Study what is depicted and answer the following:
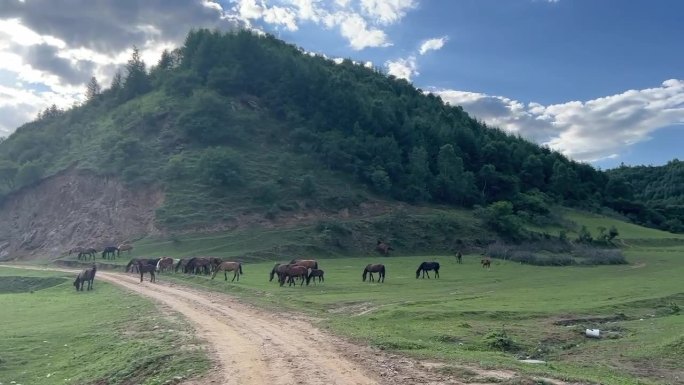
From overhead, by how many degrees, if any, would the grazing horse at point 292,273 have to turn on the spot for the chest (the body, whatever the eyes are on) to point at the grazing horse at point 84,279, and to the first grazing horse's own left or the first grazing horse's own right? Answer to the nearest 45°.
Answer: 0° — it already faces it

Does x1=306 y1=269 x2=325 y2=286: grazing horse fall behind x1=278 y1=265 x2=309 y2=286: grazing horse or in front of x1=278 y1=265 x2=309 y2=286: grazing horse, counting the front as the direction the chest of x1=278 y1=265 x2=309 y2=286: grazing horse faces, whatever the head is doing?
behind

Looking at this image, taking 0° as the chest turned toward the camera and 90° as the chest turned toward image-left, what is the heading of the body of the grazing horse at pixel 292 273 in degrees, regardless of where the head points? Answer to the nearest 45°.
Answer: approximately 90°

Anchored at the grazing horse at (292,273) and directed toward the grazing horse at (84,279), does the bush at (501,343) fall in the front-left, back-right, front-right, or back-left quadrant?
back-left

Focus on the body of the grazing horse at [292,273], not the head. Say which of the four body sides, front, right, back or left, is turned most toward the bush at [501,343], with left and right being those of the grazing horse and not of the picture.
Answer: left
